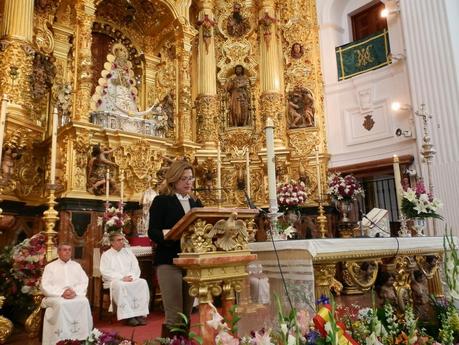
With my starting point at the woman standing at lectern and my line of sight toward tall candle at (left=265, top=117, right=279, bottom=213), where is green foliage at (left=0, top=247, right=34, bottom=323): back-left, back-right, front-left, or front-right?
back-left

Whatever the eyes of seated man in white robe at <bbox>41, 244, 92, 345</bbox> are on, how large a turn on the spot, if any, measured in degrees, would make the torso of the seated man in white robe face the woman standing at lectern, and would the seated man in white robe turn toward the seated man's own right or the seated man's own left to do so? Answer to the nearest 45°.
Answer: approximately 45° to the seated man's own left

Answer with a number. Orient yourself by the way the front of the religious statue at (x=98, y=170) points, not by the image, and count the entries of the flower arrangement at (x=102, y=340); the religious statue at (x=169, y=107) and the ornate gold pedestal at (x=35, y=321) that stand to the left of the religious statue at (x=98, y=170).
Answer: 1

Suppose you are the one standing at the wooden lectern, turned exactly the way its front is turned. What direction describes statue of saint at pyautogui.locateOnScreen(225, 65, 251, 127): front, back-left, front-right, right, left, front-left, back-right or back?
back-left

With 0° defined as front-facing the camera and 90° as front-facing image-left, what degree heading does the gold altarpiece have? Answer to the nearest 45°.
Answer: approximately 315°

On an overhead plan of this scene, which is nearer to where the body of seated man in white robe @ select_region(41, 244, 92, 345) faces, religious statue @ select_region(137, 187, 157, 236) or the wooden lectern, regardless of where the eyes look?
the wooden lectern

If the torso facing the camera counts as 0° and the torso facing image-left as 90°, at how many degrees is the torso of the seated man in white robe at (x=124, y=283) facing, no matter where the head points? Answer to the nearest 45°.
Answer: approximately 315°

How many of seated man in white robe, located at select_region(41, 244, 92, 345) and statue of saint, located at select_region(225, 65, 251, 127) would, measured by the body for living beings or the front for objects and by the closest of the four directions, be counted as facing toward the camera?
2

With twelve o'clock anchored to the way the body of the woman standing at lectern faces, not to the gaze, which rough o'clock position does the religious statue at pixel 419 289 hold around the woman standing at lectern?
The religious statue is roughly at 10 o'clock from the woman standing at lectern.

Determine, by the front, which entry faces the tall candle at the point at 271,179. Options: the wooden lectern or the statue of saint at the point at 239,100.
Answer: the statue of saint

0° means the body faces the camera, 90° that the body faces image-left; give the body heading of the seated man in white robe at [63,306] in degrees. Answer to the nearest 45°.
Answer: approximately 0°

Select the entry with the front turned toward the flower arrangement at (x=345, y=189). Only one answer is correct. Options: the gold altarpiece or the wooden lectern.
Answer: the gold altarpiece
